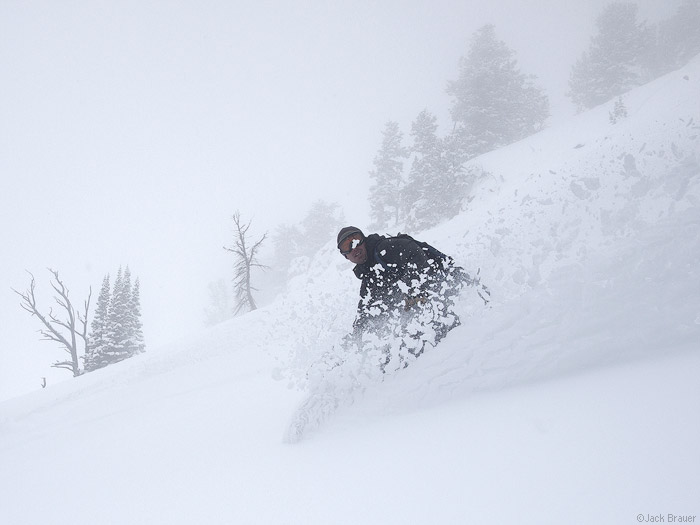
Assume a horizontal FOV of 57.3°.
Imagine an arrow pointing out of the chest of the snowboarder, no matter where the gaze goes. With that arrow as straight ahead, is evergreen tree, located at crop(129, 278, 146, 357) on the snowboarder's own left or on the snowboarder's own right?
on the snowboarder's own right

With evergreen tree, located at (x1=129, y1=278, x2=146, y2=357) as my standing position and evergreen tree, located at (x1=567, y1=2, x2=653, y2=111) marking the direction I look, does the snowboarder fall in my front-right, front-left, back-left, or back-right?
front-right

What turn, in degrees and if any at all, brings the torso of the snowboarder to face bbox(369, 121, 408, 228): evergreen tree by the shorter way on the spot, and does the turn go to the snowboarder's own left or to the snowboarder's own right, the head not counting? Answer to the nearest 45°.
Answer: approximately 135° to the snowboarder's own right

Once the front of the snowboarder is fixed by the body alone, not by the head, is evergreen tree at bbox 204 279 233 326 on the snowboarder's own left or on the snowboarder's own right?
on the snowboarder's own right

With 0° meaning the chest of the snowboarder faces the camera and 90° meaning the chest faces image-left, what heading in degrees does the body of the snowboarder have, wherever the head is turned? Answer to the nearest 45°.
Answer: approximately 45°

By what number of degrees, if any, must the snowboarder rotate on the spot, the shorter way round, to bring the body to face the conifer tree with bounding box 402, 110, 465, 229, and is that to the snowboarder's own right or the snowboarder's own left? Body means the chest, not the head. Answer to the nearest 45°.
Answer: approximately 135° to the snowboarder's own right

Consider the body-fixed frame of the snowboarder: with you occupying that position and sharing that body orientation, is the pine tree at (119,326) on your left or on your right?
on your right

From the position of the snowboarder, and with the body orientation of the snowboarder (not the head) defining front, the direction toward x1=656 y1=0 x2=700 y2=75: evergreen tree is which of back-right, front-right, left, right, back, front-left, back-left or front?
back

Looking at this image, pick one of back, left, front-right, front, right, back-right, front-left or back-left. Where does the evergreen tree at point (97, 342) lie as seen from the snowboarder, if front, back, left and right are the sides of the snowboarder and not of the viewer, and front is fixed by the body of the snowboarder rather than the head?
right

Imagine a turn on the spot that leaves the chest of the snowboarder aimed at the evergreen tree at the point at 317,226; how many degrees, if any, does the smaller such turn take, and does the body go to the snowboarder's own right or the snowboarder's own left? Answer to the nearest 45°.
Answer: approximately 135° to the snowboarder's own right

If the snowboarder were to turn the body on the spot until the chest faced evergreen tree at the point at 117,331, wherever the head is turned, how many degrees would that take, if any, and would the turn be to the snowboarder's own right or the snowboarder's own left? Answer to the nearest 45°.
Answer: approximately 90° to the snowboarder's own right
